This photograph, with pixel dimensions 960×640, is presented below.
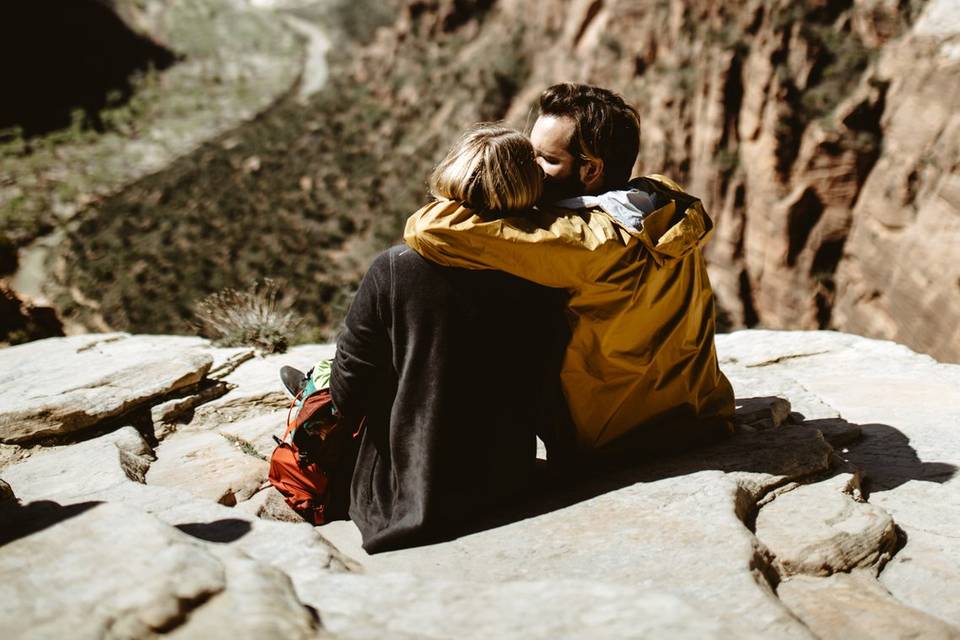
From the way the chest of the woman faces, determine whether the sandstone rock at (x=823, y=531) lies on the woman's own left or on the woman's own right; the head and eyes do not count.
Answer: on the woman's own right

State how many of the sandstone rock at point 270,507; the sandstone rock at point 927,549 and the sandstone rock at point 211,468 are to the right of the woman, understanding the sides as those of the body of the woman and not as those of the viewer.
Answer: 1

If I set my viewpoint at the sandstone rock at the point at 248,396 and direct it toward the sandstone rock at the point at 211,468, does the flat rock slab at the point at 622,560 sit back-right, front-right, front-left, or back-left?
front-left

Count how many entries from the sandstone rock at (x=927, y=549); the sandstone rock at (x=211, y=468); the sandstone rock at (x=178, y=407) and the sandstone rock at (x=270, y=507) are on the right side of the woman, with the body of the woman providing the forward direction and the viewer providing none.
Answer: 1

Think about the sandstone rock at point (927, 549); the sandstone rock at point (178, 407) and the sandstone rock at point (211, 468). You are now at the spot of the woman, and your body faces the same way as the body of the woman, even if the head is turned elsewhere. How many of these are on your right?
1

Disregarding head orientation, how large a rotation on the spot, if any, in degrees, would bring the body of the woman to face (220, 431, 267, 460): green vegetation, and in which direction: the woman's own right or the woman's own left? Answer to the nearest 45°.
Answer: approximately 45° to the woman's own left

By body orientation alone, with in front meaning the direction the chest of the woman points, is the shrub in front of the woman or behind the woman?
in front

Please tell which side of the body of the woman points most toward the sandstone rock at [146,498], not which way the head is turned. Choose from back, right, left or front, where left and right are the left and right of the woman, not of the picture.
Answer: left

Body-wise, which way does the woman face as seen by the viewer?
away from the camera

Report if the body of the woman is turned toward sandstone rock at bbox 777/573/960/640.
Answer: no
